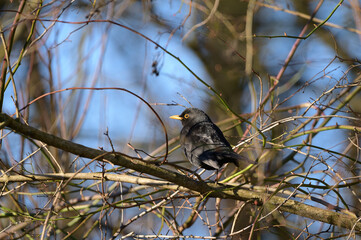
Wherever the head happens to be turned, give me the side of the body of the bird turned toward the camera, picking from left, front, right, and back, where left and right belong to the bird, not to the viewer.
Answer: left
